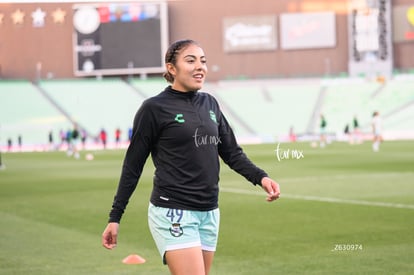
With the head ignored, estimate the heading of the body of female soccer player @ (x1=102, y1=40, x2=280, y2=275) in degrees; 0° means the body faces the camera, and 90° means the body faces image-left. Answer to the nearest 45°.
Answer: approximately 315°
